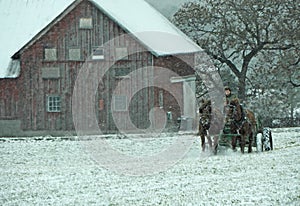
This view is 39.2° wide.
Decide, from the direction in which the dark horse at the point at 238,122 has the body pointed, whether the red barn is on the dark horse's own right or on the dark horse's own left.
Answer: on the dark horse's own right

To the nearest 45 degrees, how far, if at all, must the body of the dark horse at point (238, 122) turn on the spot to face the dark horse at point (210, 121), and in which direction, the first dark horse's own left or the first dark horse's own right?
approximately 45° to the first dark horse's own right

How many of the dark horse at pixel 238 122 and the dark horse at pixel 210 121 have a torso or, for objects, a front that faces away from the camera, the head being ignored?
0

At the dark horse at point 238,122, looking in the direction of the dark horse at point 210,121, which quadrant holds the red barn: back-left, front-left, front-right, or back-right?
front-right

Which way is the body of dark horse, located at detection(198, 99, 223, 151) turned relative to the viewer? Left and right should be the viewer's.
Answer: facing the viewer and to the left of the viewer

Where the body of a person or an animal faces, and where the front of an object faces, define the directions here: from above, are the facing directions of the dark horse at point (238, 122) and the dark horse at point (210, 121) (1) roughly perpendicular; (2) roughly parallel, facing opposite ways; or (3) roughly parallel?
roughly parallel

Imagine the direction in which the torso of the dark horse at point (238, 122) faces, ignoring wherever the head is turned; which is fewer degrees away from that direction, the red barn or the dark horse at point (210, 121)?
the dark horse

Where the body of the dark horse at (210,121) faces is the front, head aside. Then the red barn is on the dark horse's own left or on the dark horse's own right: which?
on the dark horse's own right

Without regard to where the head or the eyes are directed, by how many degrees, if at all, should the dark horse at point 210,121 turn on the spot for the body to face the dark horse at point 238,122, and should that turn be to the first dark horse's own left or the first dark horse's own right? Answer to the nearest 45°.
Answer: approximately 135° to the first dark horse's own left
